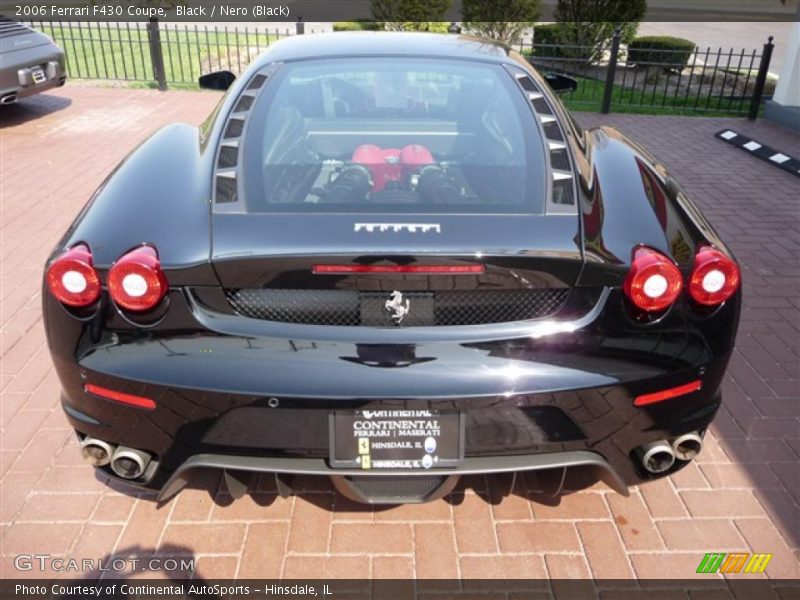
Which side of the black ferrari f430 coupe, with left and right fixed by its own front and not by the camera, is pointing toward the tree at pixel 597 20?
front

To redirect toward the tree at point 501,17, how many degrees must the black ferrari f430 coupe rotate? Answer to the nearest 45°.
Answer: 0° — it already faces it

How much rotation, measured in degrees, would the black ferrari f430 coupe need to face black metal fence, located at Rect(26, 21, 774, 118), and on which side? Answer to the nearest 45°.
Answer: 0° — it already faces it

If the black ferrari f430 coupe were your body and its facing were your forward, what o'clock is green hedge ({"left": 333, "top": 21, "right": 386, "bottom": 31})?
The green hedge is roughly at 12 o'clock from the black ferrari f430 coupe.

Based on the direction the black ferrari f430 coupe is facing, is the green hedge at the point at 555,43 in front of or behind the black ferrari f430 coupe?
in front

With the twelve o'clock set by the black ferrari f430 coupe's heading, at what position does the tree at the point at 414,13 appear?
The tree is roughly at 12 o'clock from the black ferrari f430 coupe.

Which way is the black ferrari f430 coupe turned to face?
away from the camera

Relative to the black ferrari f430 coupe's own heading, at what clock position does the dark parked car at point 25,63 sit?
The dark parked car is roughly at 11 o'clock from the black ferrari f430 coupe.

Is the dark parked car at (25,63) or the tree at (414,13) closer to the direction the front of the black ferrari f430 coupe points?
the tree
